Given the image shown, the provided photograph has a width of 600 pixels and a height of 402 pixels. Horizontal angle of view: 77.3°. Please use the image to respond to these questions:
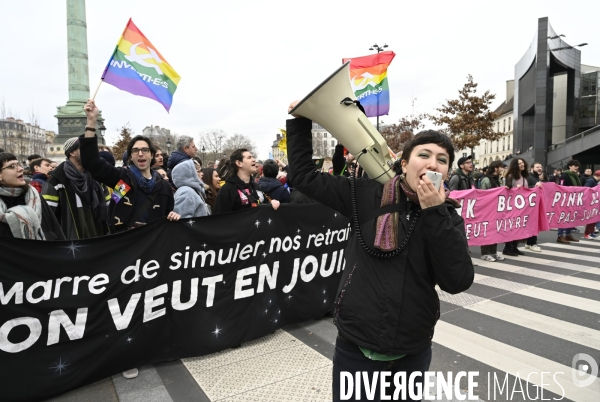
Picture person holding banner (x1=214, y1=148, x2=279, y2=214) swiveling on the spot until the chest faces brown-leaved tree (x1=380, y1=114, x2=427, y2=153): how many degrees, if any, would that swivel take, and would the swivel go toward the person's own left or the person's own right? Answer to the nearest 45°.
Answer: approximately 90° to the person's own left

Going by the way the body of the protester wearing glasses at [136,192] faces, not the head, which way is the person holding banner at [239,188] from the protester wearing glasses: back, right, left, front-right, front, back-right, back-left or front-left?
left

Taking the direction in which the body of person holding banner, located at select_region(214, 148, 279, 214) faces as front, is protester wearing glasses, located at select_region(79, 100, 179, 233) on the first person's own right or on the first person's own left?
on the first person's own right

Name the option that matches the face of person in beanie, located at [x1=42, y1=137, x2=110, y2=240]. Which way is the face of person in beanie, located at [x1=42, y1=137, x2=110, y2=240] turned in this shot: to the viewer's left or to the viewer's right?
to the viewer's right

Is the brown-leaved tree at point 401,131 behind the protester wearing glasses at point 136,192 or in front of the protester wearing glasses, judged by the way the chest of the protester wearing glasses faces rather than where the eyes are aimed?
behind

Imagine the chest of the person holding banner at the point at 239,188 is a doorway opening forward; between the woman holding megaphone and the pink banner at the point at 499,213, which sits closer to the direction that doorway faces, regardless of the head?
the woman holding megaphone

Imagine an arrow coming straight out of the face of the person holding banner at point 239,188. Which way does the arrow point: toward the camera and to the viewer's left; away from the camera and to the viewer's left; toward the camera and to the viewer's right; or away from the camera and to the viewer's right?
toward the camera and to the viewer's right

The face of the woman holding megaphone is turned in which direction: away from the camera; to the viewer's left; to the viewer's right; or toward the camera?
toward the camera

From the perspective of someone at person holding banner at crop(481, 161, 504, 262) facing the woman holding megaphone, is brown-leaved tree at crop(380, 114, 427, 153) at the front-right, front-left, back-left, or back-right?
back-right

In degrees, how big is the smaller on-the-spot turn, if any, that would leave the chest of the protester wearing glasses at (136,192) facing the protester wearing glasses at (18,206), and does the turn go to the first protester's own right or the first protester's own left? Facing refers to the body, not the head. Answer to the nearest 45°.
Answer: approximately 90° to the first protester's own right

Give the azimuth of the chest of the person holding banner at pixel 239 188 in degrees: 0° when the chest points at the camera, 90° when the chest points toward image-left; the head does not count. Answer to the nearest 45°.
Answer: approximately 315°

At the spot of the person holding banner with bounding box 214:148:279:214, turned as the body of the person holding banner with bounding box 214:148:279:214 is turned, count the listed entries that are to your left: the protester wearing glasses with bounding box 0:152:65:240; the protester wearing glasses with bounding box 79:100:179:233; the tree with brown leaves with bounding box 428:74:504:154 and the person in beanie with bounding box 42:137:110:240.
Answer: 1

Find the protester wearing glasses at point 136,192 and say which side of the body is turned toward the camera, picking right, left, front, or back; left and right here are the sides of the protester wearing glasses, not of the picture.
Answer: front

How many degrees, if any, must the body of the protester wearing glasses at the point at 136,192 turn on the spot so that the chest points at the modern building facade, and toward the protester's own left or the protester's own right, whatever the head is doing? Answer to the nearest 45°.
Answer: approximately 135° to the protester's own left

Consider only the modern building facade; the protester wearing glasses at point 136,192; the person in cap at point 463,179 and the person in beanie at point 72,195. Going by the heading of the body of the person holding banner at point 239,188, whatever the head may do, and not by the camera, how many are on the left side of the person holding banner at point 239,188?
2

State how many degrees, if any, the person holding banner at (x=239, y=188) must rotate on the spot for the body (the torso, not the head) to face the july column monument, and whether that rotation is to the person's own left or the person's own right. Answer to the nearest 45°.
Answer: approximately 180°

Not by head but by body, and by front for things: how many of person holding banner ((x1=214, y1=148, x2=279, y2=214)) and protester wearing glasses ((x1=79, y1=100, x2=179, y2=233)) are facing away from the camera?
0

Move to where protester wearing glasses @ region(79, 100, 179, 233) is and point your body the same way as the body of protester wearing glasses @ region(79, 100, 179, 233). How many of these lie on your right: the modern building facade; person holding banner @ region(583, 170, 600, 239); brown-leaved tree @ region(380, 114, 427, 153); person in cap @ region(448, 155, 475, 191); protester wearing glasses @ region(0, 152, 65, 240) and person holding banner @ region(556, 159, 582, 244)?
1
